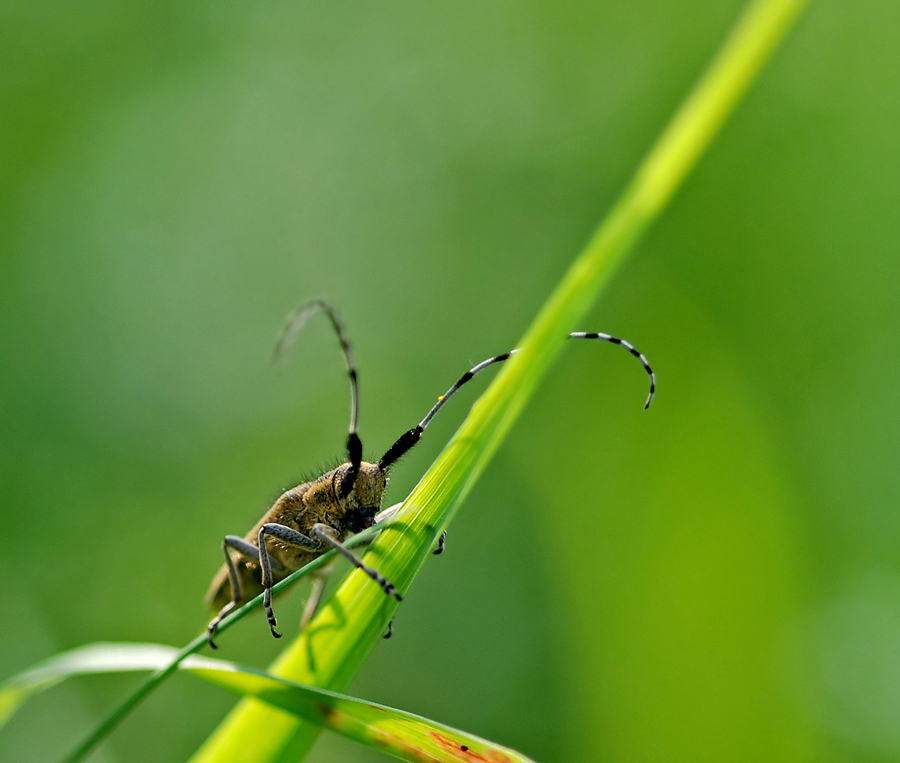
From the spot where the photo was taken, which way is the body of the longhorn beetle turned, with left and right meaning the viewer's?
facing the viewer and to the right of the viewer
